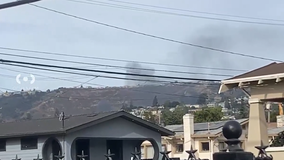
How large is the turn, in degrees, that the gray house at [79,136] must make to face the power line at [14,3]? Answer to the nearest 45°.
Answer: approximately 45° to its right

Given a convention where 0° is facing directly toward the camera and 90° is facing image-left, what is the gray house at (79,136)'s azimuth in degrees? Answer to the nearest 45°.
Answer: approximately 315°
